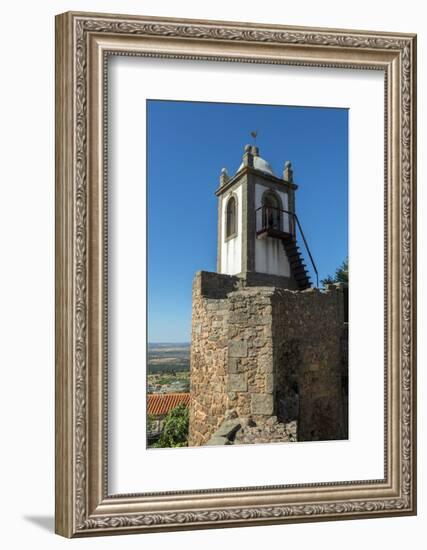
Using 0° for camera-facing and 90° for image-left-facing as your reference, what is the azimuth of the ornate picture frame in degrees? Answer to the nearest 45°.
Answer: approximately 315°
